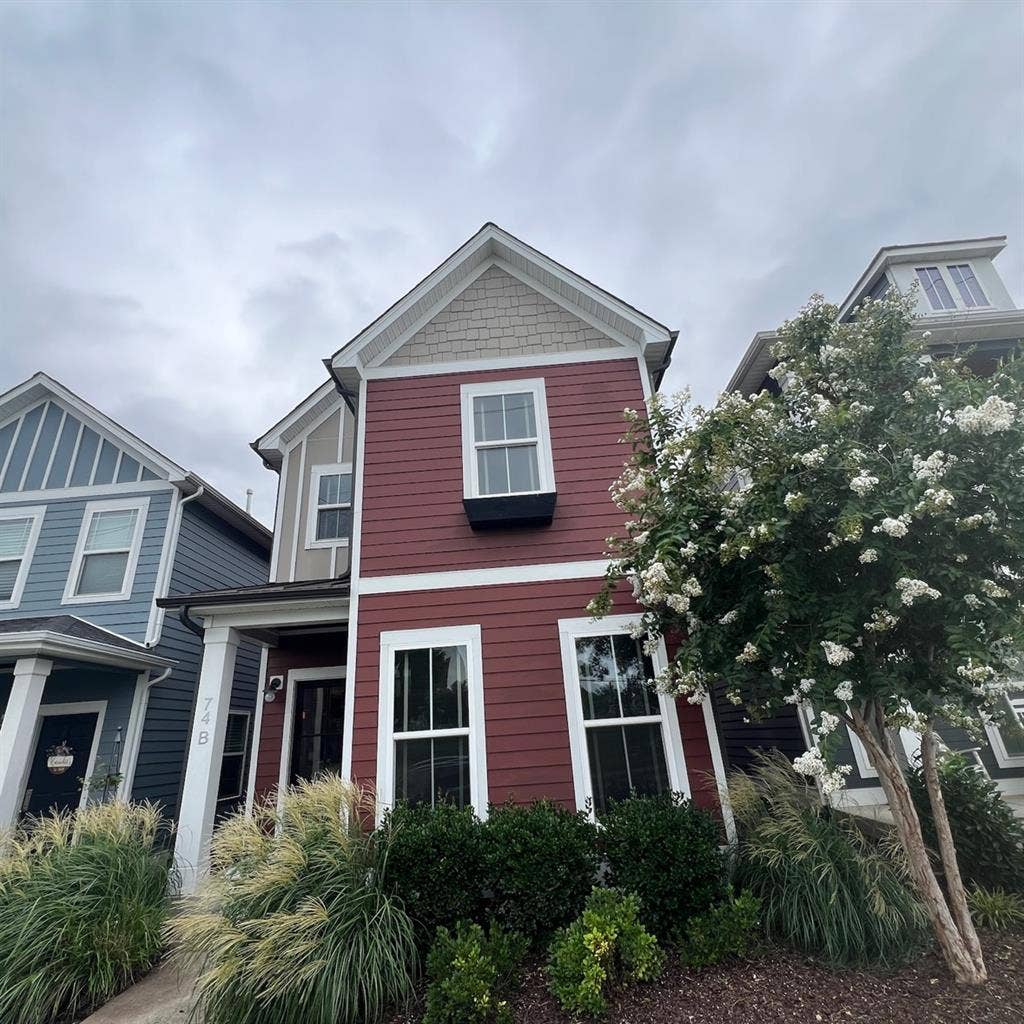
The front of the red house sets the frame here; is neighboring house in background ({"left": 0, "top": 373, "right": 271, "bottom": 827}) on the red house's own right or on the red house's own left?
on the red house's own right

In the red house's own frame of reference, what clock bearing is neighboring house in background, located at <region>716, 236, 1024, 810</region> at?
The neighboring house in background is roughly at 9 o'clock from the red house.

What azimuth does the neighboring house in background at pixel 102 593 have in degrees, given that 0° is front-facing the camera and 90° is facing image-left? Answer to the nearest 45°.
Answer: approximately 45°

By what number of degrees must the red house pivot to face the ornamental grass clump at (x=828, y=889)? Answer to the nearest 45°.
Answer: approximately 45° to its left

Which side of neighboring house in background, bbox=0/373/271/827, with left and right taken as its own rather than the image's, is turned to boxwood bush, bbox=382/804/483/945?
left

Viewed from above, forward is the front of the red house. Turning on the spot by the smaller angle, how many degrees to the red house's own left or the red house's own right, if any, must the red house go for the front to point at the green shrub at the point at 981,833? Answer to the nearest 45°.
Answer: approximately 90° to the red house's own left

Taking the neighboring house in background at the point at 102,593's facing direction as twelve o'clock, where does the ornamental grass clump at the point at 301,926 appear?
The ornamental grass clump is roughly at 10 o'clock from the neighboring house in background.

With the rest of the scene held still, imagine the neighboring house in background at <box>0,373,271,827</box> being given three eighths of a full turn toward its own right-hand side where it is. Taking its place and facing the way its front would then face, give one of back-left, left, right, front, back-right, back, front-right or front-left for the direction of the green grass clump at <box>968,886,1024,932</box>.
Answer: back-right

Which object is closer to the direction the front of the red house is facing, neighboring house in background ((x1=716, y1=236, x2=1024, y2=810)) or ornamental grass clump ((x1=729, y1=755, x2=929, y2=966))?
the ornamental grass clump

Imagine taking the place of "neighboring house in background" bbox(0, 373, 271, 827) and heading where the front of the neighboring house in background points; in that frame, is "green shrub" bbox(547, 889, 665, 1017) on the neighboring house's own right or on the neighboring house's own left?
on the neighboring house's own left

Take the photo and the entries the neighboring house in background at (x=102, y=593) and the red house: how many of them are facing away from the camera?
0
